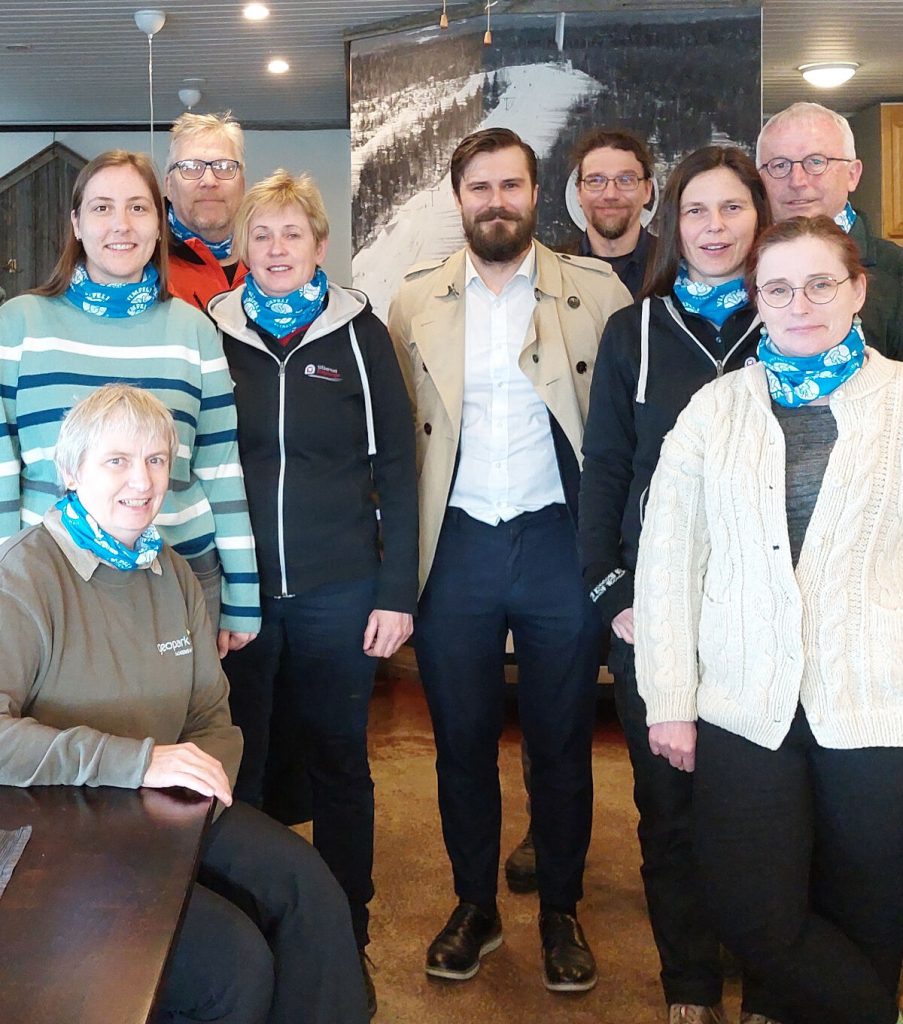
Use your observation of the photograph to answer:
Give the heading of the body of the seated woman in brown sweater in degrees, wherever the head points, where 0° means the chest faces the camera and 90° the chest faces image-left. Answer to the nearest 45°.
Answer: approximately 315°

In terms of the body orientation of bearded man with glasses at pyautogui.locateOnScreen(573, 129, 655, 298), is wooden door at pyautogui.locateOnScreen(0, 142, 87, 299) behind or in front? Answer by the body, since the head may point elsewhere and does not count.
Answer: behind

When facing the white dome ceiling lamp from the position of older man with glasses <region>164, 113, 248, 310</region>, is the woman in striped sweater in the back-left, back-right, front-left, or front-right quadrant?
back-right

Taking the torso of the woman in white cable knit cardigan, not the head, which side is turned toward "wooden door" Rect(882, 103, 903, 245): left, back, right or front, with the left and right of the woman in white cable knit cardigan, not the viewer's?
back

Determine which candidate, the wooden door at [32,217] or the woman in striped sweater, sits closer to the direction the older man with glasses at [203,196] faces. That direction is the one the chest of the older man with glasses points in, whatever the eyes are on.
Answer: the woman in striped sweater

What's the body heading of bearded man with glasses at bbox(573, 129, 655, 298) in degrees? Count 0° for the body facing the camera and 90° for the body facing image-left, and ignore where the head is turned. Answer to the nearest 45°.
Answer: approximately 0°

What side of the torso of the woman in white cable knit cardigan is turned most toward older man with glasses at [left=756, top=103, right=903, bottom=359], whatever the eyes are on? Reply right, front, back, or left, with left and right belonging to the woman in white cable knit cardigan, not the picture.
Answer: back

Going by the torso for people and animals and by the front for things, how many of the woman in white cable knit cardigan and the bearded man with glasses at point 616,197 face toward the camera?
2
